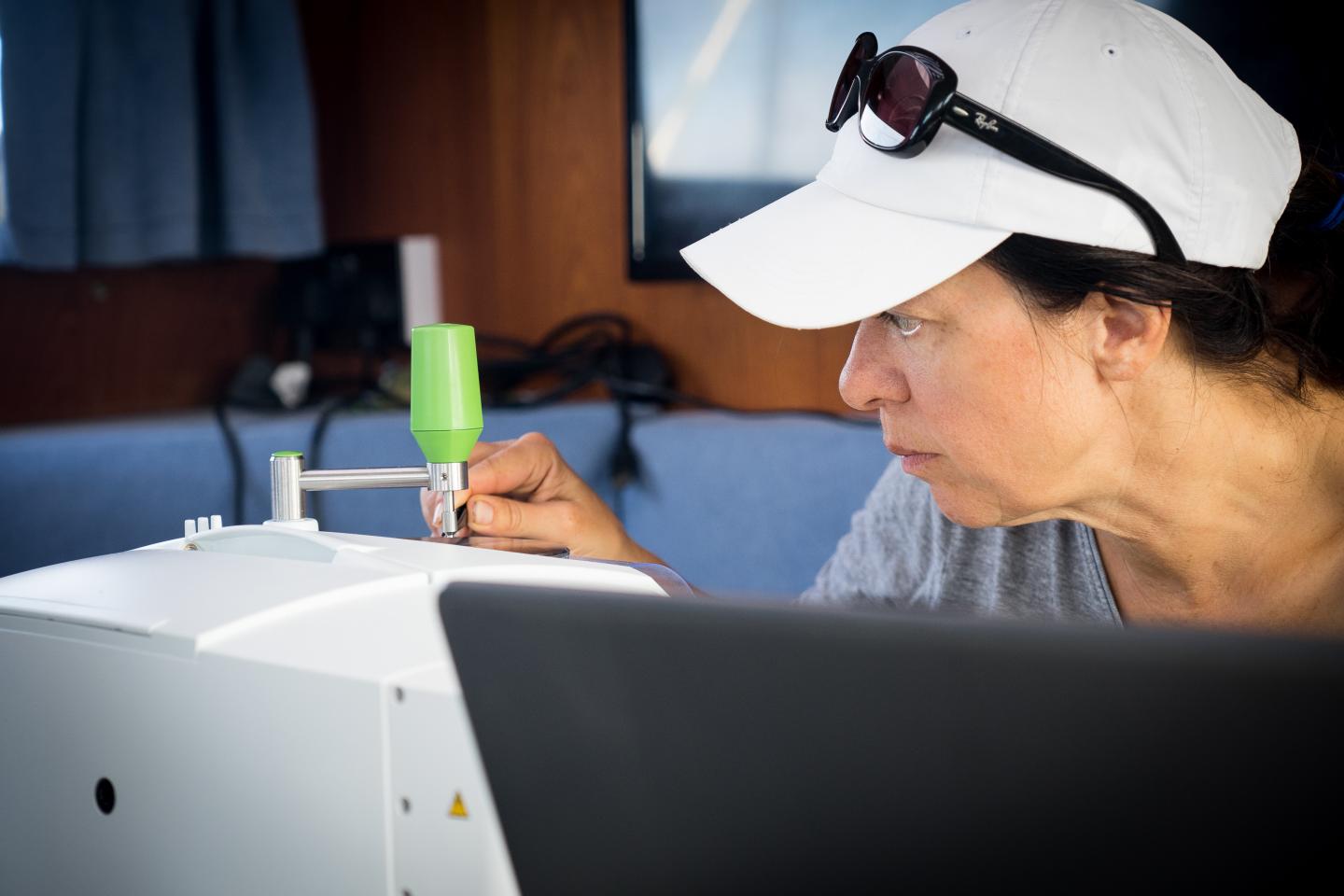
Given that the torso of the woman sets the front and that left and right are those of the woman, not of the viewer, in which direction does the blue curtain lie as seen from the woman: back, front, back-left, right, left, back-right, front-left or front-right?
front-right

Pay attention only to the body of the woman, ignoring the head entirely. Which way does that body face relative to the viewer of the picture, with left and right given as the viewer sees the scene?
facing to the left of the viewer

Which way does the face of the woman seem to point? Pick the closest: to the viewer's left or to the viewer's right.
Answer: to the viewer's left

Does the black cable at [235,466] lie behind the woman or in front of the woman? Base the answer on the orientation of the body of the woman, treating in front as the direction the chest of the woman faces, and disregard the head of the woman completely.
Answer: in front

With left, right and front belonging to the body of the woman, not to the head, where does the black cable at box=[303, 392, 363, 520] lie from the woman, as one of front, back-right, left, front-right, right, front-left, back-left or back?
front-right
